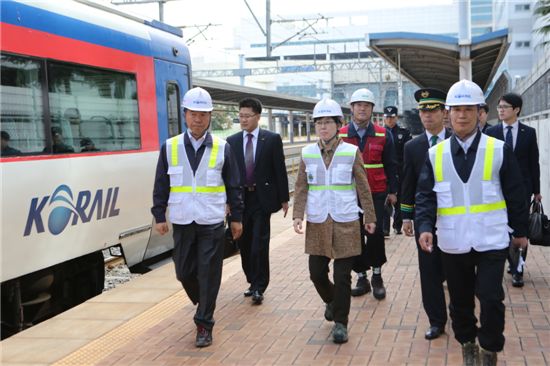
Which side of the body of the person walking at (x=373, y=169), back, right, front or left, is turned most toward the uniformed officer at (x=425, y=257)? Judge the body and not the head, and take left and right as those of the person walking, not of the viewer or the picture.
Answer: front

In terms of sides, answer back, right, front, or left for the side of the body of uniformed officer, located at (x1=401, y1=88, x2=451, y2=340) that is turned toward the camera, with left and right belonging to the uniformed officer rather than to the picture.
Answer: front

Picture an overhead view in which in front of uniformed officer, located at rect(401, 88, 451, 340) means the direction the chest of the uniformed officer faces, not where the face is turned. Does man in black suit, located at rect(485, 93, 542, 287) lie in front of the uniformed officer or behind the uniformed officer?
behind

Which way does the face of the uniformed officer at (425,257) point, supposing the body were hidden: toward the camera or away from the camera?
toward the camera

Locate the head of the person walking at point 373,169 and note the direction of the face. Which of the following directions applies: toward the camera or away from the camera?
toward the camera

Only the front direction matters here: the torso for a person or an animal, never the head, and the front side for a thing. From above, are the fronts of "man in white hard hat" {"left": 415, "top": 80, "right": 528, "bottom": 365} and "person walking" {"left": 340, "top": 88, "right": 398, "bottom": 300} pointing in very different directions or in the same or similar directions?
same or similar directions

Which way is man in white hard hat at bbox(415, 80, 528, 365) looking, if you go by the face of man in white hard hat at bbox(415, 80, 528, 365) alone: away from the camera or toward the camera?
toward the camera

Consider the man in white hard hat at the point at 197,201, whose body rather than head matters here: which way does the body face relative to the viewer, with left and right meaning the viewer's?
facing the viewer

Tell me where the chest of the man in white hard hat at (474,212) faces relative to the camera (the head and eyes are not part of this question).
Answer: toward the camera

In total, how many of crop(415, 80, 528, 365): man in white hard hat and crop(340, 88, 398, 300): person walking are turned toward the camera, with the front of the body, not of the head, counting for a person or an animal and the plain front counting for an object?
2

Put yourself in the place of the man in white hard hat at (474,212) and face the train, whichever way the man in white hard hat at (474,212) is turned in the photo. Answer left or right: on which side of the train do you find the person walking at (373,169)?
right

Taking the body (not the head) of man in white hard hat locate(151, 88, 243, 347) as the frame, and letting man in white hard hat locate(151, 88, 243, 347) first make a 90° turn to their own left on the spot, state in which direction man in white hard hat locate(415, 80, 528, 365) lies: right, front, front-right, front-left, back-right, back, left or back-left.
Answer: front-right

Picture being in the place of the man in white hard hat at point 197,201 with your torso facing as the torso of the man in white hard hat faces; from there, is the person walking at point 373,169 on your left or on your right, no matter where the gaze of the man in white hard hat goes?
on your left

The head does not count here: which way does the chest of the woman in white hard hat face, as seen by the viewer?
toward the camera

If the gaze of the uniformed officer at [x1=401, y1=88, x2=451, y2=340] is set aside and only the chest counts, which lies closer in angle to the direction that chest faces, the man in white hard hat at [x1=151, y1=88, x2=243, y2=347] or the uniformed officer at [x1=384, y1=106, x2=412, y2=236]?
the man in white hard hat

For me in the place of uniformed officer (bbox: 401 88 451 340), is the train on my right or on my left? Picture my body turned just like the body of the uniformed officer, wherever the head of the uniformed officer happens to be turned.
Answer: on my right
